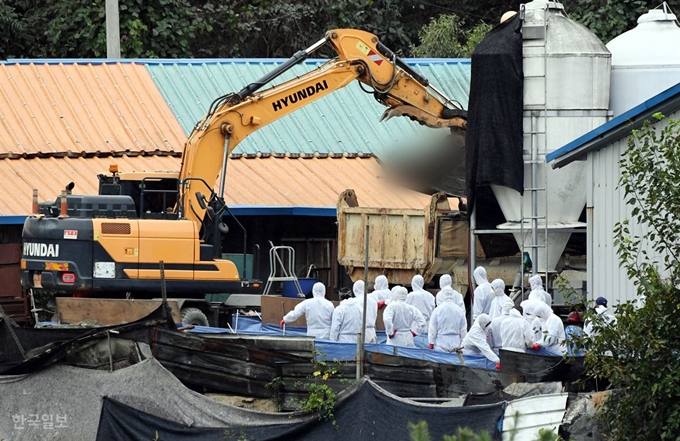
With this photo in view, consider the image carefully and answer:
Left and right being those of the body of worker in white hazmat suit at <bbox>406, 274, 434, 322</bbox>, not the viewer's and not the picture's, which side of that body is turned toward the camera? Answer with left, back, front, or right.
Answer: back

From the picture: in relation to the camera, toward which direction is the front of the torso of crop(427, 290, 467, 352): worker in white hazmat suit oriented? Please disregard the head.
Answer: away from the camera

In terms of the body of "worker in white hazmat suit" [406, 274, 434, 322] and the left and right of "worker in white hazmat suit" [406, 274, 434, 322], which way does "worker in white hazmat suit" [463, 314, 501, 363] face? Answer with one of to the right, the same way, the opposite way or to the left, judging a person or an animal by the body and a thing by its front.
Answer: to the right

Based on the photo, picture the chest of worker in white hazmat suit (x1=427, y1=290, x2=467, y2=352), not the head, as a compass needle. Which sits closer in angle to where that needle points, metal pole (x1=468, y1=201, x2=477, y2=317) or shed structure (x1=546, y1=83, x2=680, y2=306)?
the metal pole

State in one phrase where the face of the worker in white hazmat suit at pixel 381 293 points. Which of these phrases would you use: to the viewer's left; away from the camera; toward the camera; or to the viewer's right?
away from the camera

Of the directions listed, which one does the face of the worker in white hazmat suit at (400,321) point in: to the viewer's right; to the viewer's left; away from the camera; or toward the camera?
away from the camera

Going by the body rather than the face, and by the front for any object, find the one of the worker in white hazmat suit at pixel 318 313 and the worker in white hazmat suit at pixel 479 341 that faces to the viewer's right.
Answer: the worker in white hazmat suit at pixel 479 341
